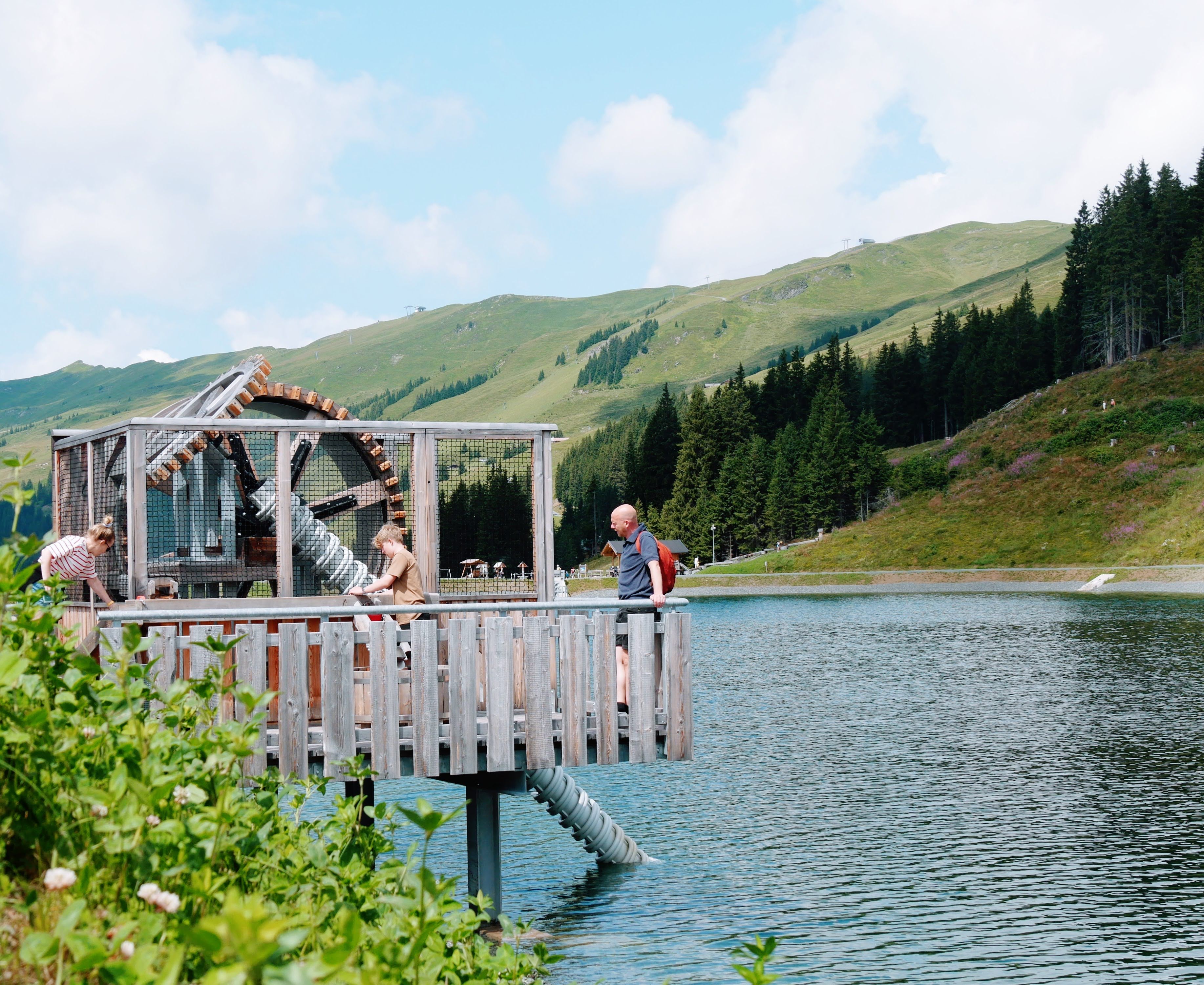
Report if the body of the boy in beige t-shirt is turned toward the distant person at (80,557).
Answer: yes

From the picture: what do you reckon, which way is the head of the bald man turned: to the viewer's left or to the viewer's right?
to the viewer's left

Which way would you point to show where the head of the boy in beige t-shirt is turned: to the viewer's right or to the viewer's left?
to the viewer's left

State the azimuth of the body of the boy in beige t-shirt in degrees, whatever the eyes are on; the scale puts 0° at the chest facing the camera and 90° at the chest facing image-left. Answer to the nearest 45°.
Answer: approximately 90°

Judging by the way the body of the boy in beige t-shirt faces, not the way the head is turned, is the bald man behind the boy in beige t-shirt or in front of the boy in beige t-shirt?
behind

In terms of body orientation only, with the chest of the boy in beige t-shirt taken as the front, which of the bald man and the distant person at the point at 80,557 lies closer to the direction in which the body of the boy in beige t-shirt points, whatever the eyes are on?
the distant person

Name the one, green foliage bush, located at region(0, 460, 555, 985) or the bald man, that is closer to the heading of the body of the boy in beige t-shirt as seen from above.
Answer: the green foliage bush
